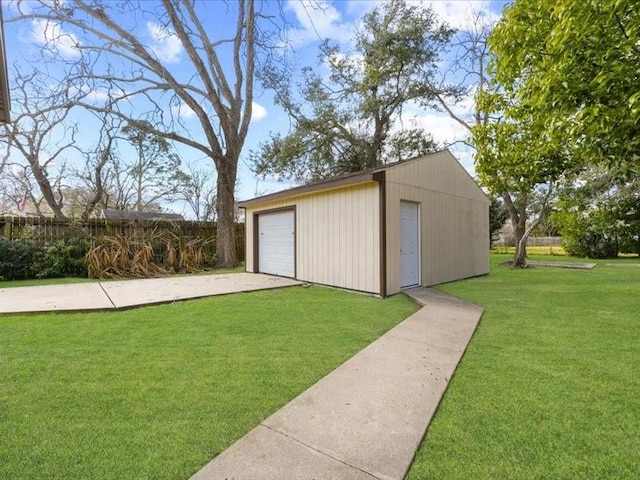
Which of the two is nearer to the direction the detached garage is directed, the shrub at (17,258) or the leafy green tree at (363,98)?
the shrub

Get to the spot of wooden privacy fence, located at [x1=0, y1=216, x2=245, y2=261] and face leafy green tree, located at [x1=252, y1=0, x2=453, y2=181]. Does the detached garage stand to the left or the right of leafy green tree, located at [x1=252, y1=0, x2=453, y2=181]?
right

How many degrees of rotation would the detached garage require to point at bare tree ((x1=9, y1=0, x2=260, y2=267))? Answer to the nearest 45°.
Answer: approximately 90° to its right

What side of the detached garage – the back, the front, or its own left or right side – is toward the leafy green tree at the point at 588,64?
left

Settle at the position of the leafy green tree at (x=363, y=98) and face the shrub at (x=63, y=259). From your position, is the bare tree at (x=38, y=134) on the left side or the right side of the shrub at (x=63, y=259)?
right

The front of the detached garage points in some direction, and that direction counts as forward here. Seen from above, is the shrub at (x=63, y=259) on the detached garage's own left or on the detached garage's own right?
on the detached garage's own right

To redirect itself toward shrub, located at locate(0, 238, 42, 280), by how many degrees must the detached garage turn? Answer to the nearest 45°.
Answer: approximately 45° to its right

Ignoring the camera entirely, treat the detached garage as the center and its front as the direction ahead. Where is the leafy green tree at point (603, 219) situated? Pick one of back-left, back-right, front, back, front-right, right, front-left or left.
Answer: back

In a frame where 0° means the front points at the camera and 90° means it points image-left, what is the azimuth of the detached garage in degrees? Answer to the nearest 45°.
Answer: approximately 45°

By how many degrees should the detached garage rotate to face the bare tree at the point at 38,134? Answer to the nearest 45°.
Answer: approximately 45° to its right

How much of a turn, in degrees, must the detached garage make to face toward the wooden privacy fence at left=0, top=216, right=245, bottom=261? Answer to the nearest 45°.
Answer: approximately 45° to its right

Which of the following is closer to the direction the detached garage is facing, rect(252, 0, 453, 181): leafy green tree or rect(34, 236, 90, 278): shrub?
the shrub

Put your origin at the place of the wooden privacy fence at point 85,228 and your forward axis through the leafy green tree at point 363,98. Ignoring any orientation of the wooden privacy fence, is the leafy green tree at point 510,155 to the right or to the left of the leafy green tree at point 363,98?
right

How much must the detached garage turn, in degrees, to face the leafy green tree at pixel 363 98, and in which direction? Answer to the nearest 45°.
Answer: approximately 135° to its right
